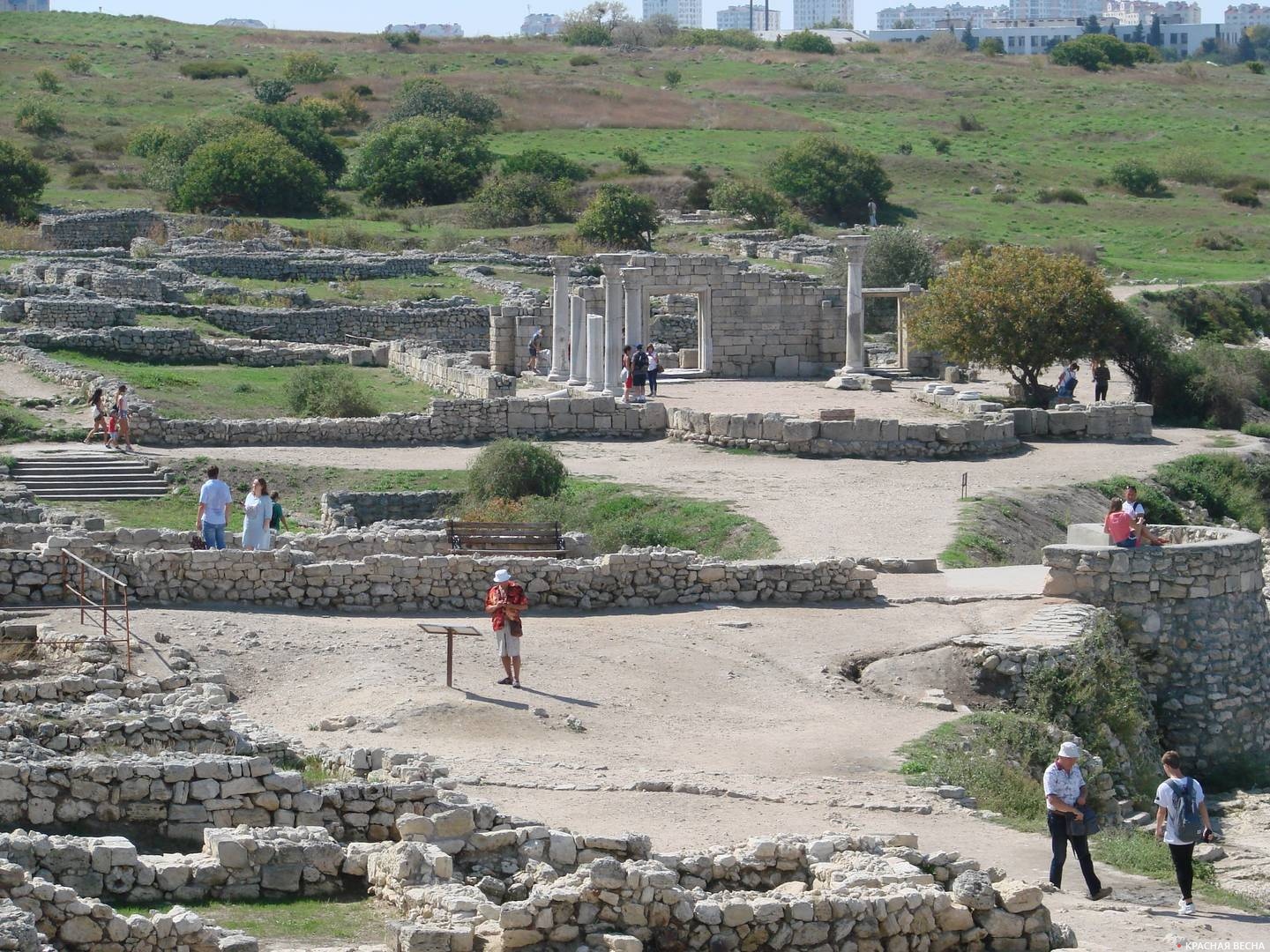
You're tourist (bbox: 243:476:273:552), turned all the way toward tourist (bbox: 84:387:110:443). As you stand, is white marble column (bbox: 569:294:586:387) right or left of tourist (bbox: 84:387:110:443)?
right

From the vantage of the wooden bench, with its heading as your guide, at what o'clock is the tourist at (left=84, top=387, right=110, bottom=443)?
The tourist is roughly at 5 o'clock from the wooden bench.

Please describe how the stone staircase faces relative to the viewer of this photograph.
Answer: facing the viewer

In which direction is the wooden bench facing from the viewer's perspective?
toward the camera

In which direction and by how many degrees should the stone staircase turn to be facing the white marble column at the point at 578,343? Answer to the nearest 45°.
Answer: approximately 135° to its left

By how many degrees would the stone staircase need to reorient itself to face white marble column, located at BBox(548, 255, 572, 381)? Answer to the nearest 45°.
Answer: approximately 135° to its left

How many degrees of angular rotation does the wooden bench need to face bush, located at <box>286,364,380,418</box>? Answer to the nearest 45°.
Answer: approximately 180°
